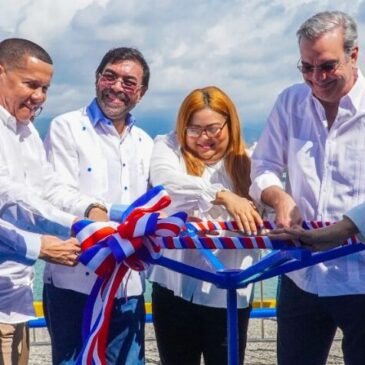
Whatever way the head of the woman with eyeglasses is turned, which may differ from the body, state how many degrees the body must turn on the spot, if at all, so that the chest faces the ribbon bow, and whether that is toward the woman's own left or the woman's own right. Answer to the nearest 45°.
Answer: approximately 45° to the woman's own right

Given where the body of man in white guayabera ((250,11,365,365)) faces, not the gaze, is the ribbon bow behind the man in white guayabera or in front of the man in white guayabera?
in front

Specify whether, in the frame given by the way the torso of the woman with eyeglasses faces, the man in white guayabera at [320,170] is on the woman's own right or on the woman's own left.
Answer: on the woman's own left

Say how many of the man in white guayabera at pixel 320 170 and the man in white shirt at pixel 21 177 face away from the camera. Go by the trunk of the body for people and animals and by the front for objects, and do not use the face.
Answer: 0

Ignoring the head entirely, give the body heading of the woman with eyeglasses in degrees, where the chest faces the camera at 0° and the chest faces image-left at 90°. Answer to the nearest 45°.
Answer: approximately 0°

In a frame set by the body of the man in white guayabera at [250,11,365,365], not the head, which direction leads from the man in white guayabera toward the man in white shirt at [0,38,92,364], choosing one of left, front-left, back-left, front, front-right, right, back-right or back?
front-right

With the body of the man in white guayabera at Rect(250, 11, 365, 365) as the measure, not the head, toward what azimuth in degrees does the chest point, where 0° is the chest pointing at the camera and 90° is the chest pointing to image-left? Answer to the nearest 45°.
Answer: approximately 45°

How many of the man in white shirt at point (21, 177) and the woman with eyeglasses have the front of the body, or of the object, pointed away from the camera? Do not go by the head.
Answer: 0
